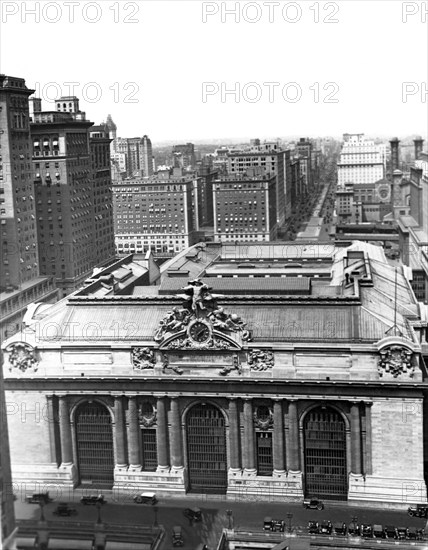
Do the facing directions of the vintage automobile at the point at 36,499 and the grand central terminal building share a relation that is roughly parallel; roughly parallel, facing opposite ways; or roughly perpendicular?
roughly perpendicular

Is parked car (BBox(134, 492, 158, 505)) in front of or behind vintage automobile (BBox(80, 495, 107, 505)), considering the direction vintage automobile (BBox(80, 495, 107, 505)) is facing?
behind

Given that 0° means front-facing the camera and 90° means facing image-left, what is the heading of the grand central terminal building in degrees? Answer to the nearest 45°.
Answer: approximately 0°

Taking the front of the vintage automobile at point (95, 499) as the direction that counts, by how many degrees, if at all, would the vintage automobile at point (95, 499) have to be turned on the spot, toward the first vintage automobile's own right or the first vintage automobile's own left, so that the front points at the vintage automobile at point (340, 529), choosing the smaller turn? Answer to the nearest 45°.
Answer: approximately 180°

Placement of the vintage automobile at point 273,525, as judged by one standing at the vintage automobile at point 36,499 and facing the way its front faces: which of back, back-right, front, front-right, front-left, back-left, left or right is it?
back-right

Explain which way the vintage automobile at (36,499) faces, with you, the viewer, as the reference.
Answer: facing to the left of the viewer

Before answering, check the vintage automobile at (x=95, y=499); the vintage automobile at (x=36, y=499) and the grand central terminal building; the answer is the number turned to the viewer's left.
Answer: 2

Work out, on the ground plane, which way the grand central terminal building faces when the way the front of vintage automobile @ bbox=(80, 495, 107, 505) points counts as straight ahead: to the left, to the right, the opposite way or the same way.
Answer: to the left

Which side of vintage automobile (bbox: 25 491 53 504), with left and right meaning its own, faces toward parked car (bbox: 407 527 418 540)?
back

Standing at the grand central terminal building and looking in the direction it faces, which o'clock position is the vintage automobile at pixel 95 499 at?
The vintage automobile is roughly at 2 o'clock from the grand central terminal building.

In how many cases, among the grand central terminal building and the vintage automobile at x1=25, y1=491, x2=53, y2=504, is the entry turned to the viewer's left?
1

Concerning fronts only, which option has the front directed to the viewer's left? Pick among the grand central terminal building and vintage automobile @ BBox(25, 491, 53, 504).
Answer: the vintage automobile

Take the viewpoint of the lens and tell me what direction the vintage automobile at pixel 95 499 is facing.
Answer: facing to the left of the viewer
